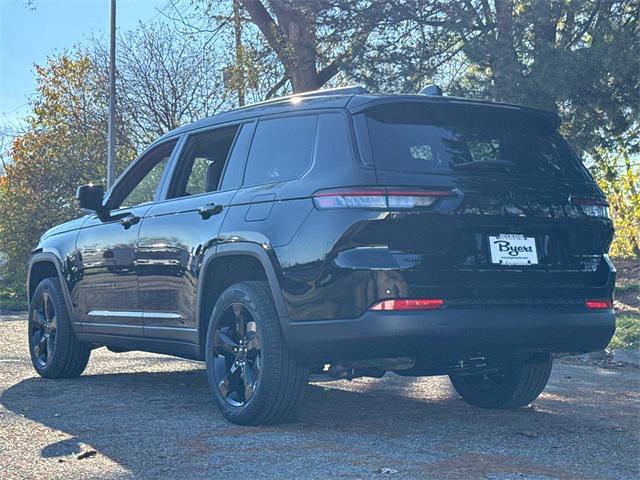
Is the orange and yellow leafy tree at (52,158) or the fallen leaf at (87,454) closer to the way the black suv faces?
the orange and yellow leafy tree

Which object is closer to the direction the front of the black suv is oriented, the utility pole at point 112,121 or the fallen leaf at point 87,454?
the utility pole

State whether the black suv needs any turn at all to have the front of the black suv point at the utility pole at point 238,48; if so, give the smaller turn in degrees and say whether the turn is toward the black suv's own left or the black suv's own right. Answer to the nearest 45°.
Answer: approximately 45° to the black suv's own right

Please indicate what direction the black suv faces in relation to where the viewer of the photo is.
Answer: facing away from the viewer and to the left of the viewer

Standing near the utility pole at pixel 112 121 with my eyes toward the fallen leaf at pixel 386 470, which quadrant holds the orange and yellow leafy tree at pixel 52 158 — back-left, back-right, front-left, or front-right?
back-right
